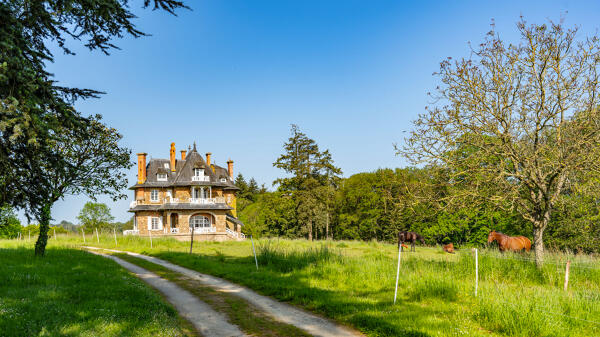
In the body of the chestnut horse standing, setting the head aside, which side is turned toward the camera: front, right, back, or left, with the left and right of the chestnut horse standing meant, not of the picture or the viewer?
left

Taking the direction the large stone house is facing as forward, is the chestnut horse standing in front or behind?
in front

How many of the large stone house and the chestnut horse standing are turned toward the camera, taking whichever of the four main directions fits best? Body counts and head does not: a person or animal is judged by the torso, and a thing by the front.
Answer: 1

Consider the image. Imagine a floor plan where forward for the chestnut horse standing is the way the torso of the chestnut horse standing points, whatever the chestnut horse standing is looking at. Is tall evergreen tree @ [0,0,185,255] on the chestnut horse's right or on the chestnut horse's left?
on the chestnut horse's left

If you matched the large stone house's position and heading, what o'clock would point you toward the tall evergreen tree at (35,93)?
The tall evergreen tree is roughly at 12 o'clock from the large stone house.
